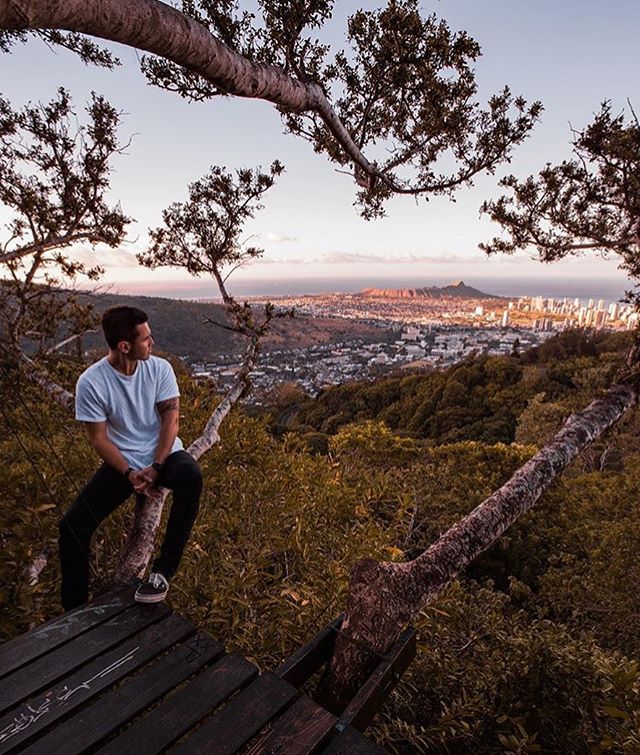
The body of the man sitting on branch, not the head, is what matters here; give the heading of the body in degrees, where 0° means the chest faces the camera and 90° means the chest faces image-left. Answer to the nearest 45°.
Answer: approximately 0°

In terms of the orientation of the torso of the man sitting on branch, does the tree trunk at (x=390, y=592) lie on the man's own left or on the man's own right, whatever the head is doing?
on the man's own left

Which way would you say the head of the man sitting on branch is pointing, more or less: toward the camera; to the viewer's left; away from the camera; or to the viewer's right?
to the viewer's right

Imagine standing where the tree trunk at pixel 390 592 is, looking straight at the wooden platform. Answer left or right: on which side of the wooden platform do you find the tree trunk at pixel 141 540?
right
